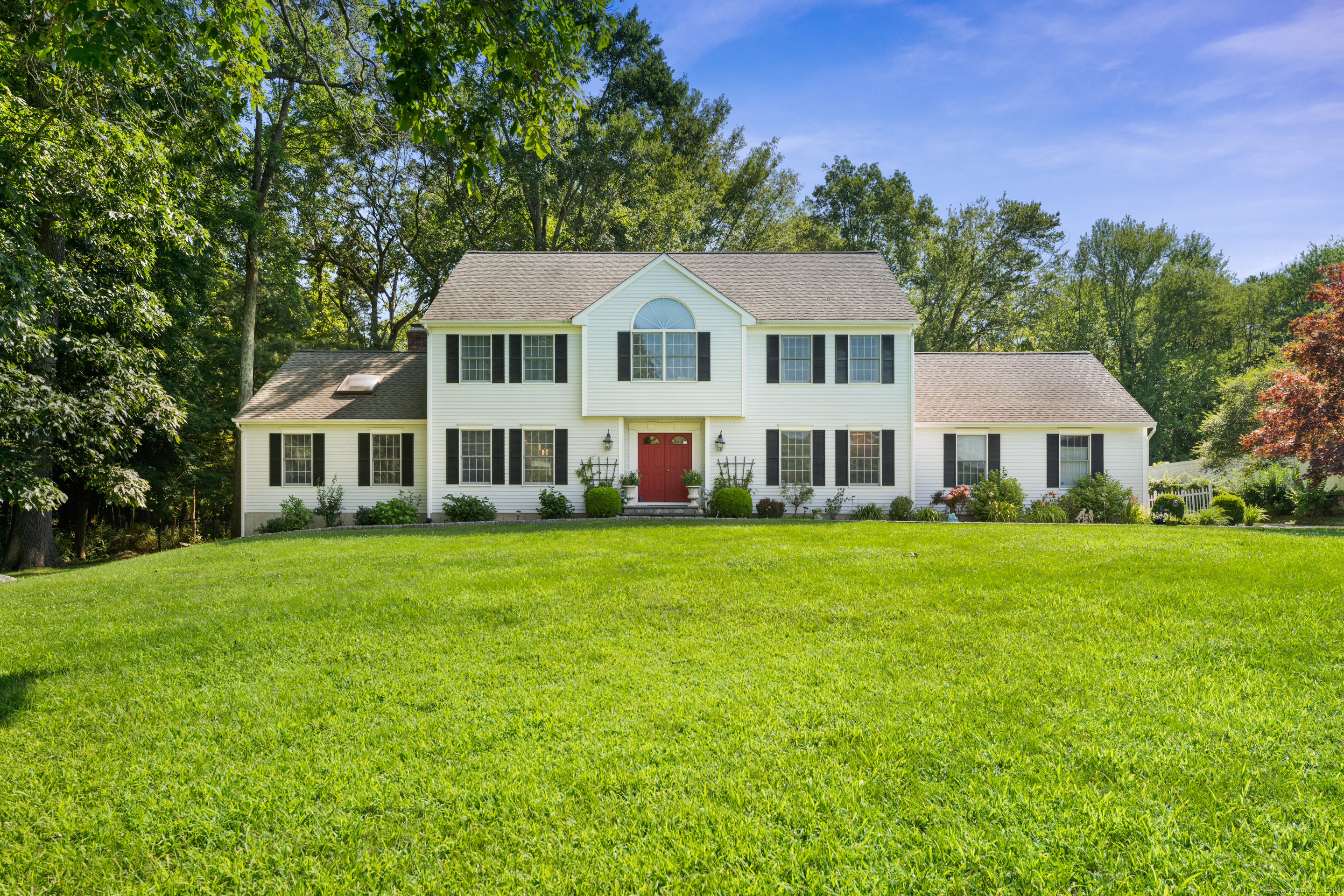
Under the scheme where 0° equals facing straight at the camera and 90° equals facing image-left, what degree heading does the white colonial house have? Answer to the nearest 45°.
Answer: approximately 0°

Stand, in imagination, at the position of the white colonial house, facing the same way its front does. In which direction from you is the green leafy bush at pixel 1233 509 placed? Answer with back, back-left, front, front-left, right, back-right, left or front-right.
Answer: left

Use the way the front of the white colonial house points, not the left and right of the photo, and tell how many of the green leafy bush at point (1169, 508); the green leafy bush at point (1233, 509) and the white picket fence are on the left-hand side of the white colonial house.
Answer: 3

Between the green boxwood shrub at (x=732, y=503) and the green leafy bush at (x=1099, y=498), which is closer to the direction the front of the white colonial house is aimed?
the green boxwood shrub

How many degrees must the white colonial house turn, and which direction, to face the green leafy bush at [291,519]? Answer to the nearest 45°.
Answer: approximately 90° to its right

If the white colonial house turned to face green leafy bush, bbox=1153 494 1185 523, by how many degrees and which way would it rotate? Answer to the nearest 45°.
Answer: approximately 90° to its left

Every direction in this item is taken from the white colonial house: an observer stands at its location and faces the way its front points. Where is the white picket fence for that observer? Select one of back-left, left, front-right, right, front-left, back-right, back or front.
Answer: left

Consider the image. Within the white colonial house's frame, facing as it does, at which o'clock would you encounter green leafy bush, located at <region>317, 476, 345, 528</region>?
The green leafy bush is roughly at 3 o'clock from the white colonial house.

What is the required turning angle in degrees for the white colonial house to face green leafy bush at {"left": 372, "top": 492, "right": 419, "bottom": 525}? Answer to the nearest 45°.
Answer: approximately 90° to its right
